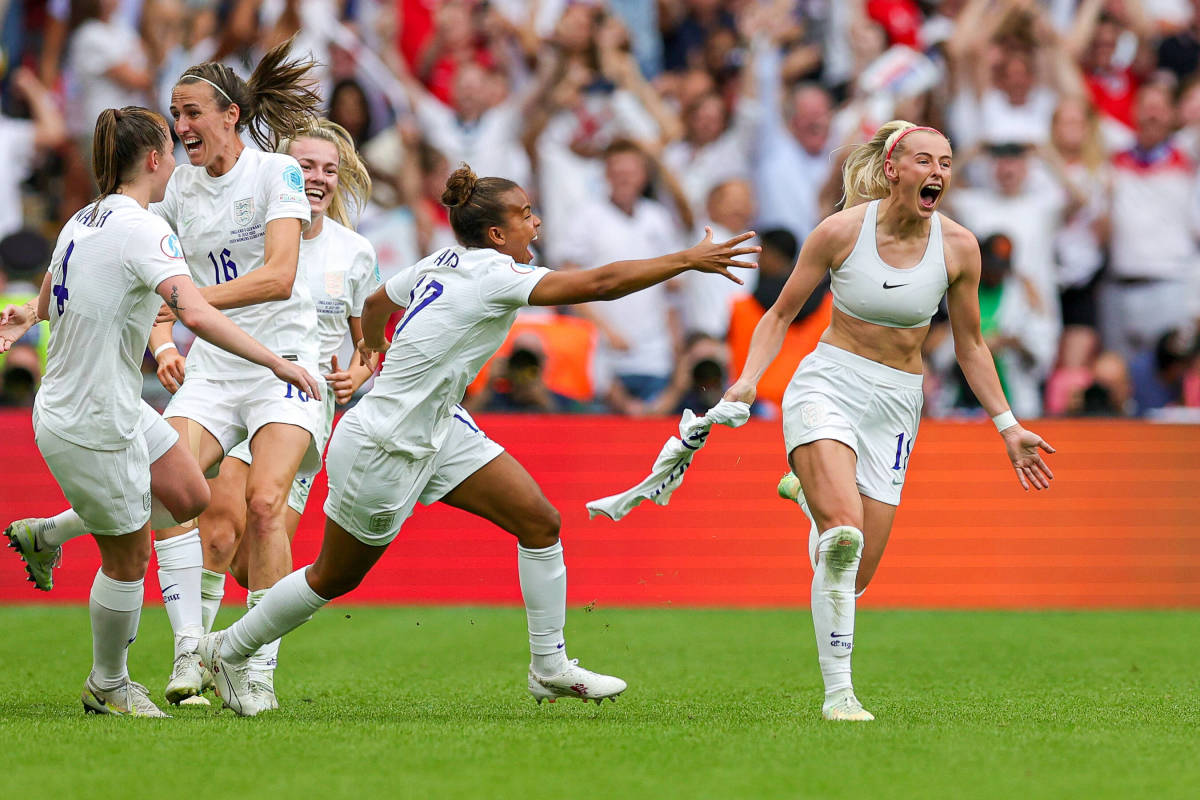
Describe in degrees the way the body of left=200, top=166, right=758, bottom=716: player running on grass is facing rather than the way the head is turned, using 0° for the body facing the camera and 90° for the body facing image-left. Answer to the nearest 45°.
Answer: approximately 270°

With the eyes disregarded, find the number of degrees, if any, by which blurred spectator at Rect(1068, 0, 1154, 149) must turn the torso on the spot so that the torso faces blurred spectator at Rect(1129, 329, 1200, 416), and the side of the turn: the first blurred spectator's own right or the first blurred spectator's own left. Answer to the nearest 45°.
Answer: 0° — they already face them

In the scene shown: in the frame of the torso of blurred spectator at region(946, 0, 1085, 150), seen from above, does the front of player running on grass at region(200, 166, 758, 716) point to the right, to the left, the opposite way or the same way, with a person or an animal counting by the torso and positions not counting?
to the left

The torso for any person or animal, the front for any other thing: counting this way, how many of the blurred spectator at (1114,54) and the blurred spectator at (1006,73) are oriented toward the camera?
2

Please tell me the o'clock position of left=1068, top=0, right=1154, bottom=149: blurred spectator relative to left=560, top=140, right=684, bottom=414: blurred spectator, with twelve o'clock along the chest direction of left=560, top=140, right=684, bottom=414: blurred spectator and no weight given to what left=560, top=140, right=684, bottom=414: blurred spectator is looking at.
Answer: left=1068, top=0, right=1154, bottom=149: blurred spectator is roughly at 8 o'clock from left=560, top=140, right=684, bottom=414: blurred spectator.

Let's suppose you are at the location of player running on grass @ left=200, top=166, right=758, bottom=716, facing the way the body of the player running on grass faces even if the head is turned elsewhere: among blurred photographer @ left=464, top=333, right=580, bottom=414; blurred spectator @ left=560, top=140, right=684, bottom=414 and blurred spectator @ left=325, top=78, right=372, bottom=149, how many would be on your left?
3

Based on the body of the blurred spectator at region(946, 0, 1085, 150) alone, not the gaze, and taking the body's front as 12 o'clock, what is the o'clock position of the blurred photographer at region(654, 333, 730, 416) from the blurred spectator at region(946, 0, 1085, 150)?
the blurred photographer at region(654, 333, 730, 416) is roughly at 1 o'clock from the blurred spectator at region(946, 0, 1085, 150).
